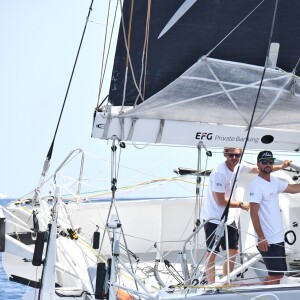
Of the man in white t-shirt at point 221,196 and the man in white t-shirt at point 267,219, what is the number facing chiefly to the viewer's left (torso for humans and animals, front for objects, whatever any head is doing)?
0

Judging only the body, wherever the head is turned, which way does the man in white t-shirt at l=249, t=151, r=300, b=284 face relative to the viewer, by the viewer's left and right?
facing the viewer and to the right of the viewer

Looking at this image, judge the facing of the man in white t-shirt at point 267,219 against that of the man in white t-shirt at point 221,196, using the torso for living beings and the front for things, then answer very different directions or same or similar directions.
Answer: same or similar directions

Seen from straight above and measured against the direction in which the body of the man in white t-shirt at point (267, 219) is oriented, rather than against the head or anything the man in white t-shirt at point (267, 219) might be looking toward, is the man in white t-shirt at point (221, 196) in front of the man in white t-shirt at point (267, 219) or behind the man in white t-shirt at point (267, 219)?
behind

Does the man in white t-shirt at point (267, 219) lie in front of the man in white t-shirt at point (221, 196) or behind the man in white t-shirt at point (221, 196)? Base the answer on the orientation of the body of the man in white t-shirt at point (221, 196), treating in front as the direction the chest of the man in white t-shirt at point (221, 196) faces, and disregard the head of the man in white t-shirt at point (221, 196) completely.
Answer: in front

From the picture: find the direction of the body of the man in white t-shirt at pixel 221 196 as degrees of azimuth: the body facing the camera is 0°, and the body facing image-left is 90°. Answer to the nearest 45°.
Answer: approximately 315°
